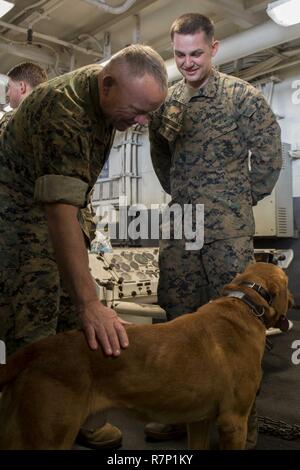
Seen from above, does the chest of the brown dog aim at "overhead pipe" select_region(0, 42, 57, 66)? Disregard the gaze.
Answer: no

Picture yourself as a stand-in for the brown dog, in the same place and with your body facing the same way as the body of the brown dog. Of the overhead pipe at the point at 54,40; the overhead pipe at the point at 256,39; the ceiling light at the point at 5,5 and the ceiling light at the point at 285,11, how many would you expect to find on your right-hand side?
0

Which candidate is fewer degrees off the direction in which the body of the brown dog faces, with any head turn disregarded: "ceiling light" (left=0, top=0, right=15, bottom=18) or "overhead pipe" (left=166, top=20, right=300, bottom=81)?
the overhead pipe

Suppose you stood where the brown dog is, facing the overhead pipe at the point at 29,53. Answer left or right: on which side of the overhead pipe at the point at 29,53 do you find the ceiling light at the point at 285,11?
right

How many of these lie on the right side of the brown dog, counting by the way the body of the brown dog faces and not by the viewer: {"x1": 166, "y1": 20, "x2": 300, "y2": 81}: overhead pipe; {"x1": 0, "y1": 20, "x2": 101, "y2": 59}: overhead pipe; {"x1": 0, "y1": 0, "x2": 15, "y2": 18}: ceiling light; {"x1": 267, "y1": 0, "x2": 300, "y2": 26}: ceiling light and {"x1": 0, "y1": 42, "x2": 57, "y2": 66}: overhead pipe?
0

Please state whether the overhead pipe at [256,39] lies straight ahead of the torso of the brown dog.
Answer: no

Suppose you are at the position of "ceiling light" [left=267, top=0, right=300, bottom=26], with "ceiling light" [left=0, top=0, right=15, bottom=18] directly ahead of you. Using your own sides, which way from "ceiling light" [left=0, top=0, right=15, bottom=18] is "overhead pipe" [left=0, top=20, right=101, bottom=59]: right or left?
right

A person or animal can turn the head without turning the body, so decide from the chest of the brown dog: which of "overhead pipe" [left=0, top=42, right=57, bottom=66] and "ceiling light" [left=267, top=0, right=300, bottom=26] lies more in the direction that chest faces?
the ceiling light

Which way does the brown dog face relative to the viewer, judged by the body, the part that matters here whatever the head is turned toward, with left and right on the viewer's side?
facing to the right of the viewer

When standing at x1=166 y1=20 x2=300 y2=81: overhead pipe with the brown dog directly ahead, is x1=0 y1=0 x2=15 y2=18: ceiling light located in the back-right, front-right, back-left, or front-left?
front-right

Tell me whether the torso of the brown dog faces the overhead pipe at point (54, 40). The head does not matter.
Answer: no
